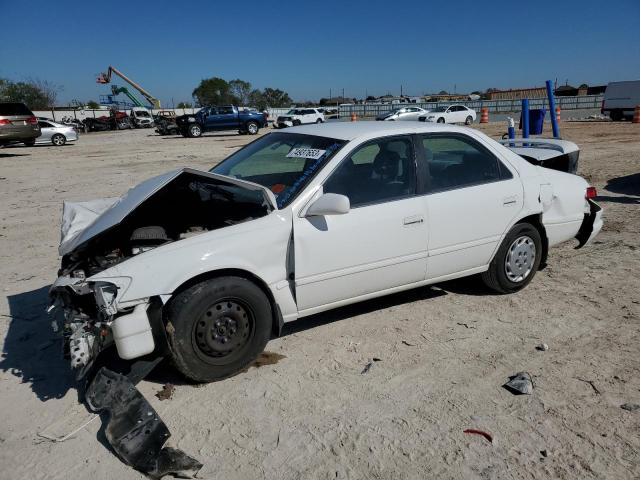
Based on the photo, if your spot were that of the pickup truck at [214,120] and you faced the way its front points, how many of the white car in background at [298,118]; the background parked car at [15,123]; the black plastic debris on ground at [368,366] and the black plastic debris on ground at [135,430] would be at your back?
1

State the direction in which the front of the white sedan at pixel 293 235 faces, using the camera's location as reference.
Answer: facing the viewer and to the left of the viewer

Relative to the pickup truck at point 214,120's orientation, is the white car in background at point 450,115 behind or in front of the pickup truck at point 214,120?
behind

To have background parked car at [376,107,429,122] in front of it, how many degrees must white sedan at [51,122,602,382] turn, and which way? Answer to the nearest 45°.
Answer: approximately 135° to its right

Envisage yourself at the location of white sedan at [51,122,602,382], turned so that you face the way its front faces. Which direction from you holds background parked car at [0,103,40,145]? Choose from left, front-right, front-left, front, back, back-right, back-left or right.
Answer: right

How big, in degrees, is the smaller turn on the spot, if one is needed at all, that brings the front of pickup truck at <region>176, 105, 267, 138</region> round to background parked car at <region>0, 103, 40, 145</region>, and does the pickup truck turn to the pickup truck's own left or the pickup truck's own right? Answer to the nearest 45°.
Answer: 0° — it already faces it

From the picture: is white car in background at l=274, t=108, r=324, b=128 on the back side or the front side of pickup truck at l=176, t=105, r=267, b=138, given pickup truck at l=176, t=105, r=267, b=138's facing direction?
on the back side

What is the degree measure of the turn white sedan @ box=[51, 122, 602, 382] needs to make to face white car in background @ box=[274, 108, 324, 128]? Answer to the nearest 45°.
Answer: approximately 135° to its right

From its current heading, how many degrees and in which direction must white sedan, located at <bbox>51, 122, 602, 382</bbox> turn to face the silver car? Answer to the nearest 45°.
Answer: approximately 90° to its right

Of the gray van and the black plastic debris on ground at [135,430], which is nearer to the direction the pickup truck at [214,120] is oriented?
the black plastic debris on ground
